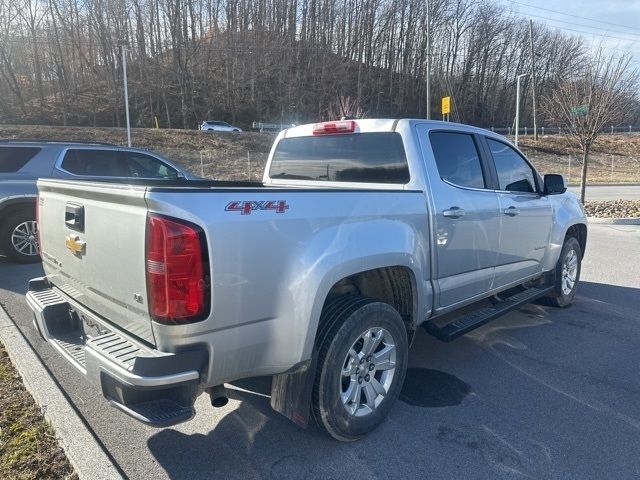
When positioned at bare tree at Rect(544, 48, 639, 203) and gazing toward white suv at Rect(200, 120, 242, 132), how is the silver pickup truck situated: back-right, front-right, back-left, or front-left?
back-left

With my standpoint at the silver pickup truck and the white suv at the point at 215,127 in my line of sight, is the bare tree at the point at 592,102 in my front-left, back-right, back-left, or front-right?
front-right

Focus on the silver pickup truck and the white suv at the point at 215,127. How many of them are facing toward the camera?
0

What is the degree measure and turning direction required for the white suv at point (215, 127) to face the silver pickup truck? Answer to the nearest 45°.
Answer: approximately 90° to its right

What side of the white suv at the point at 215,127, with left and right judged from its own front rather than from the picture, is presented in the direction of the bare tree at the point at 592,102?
right

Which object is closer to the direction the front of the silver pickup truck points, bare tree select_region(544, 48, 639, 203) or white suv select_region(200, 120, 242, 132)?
the bare tree

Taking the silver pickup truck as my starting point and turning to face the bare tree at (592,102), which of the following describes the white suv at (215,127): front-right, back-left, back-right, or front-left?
front-left

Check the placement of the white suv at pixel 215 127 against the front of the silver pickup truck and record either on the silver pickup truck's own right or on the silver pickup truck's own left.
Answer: on the silver pickup truck's own left

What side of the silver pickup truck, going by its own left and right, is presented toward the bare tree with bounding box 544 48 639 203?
front

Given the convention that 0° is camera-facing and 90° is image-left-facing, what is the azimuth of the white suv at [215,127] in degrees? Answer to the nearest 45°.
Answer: approximately 270°

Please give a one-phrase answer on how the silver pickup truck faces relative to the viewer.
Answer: facing away from the viewer and to the right of the viewer
